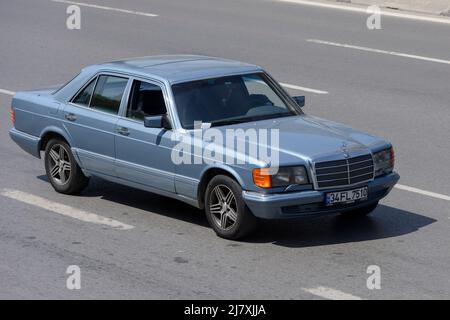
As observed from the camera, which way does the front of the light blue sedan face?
facing the viewer and to the right of the viewer
